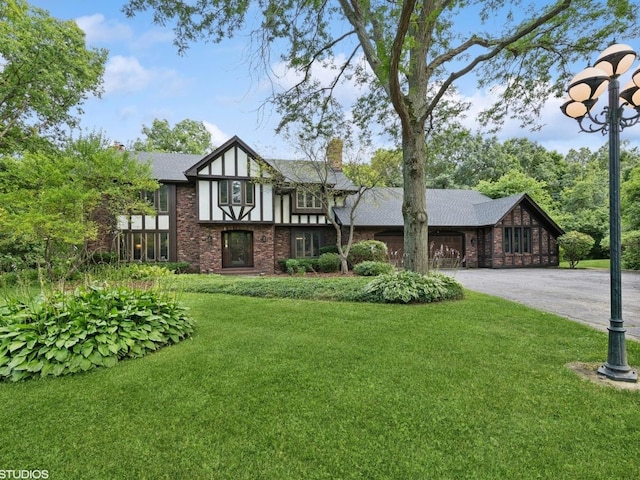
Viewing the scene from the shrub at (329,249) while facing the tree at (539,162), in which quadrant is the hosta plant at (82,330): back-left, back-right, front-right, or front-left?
back-right

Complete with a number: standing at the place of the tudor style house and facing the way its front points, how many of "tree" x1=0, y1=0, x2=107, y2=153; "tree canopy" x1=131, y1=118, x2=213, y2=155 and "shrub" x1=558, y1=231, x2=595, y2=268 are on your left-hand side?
1

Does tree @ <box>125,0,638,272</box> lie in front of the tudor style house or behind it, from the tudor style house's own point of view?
in front

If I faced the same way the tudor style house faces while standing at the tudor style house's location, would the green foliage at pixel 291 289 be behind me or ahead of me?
ahead

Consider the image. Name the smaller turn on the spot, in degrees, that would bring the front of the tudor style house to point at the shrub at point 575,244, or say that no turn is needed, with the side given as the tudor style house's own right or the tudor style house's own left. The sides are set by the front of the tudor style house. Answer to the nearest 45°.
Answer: approximately 90° to the tudor style house's own left

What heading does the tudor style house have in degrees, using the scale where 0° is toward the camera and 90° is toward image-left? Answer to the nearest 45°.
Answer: approximately 0°

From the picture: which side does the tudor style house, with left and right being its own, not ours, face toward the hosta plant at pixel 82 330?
front

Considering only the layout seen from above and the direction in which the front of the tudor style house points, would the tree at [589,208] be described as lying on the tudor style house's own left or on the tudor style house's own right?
on the tudor style house's own left

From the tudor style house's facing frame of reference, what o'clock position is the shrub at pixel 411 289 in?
The shrub is roughly at 11 o'clock from the tudor style house.
